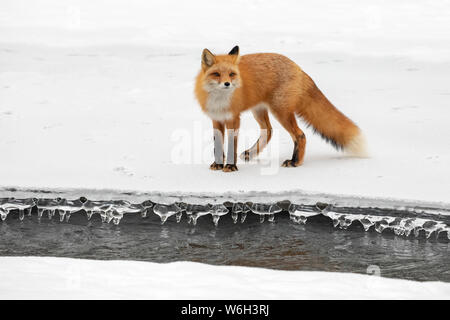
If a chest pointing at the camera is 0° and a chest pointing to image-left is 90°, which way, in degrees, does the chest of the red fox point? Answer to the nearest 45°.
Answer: approximately 45°

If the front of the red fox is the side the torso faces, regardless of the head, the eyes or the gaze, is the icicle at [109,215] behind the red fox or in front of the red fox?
in front

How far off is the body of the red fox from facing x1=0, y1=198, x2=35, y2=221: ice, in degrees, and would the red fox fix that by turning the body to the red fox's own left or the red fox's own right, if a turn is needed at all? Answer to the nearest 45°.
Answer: approximately 45° to the red fox's own right

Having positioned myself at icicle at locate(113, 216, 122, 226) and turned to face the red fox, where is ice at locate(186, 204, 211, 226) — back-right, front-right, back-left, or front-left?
front-right

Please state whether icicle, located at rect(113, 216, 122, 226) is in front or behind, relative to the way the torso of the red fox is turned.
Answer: in front
